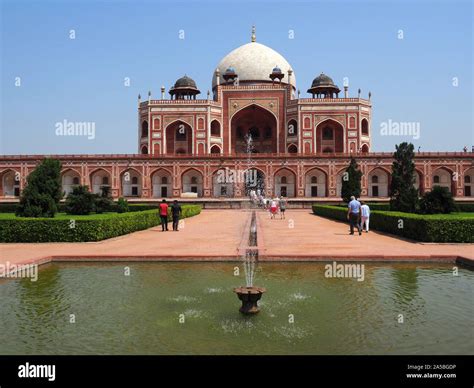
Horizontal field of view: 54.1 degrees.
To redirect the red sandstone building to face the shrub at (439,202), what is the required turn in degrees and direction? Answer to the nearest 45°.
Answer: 0° — it already faces it

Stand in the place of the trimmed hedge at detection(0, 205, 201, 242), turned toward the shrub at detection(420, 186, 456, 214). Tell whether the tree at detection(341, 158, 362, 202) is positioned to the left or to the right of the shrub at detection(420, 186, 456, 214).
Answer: left

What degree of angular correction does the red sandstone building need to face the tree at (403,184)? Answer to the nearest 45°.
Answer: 0° — it already faces it

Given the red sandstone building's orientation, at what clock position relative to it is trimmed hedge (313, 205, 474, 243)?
The trimmed hedge is roughly at 12 o'clock from the red sandstone building.

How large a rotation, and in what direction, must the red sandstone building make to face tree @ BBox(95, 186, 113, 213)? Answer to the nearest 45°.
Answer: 0° — it already faces it

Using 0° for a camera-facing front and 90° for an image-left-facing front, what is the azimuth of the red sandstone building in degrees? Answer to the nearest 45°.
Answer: approximately 0°

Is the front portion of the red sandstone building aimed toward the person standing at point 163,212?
yes

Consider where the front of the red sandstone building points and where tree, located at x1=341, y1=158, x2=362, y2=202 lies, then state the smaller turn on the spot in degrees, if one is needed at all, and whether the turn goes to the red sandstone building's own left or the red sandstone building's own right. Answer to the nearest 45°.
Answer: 0° — it already faces it

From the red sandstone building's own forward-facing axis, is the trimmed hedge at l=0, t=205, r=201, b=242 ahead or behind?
ahead

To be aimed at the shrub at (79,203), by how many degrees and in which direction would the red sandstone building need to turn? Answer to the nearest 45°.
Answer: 0° — it already faces it
